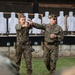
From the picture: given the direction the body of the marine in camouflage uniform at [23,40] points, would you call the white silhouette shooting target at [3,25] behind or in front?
behind

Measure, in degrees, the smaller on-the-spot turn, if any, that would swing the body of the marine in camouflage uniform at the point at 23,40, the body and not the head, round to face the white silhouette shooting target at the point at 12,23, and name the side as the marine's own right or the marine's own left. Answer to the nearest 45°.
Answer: approximately 180°

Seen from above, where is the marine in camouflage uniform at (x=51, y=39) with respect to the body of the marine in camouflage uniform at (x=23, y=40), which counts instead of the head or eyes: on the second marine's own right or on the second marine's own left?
on the second marine's own left

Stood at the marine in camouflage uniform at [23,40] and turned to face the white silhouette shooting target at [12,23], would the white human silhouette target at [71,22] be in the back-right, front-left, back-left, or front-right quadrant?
front-right

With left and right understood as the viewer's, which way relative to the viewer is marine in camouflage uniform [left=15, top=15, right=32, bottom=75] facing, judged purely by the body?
facing the viewer

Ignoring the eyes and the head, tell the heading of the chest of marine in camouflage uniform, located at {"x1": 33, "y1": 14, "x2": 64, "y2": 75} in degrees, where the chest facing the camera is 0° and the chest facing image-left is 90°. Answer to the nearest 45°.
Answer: approximately 0°
